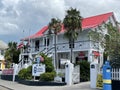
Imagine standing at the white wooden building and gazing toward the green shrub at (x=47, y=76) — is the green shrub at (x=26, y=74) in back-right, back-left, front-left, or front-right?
front-right

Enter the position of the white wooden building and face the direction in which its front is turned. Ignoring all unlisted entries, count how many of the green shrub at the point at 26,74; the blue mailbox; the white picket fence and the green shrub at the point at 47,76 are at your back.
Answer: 0

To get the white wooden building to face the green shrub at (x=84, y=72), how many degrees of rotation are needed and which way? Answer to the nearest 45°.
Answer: approximately 45° to its left

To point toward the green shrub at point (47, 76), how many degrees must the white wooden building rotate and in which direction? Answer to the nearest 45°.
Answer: approximately 45° to its left

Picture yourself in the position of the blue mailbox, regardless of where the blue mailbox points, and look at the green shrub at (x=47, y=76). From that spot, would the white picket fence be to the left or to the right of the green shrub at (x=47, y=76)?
right

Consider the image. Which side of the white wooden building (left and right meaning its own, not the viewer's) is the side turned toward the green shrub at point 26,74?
front

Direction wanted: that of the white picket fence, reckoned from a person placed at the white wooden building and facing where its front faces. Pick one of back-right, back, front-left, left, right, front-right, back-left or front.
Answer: front-left

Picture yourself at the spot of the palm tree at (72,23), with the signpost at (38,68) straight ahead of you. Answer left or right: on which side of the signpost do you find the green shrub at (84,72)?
left

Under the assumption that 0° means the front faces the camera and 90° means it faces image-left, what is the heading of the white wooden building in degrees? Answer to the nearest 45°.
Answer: approximately 45°

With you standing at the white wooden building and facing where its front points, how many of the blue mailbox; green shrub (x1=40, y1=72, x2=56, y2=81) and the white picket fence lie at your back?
0
